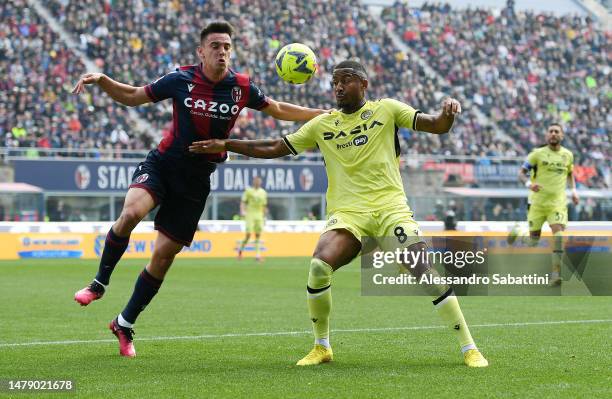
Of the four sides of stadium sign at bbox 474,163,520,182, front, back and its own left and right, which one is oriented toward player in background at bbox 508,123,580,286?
front

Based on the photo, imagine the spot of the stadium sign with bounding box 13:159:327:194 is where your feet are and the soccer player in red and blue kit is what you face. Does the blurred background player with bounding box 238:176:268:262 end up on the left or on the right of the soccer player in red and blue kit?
left

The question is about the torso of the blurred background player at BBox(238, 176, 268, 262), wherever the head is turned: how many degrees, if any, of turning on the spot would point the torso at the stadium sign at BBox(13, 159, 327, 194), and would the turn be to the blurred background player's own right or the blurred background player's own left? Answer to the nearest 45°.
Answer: approximately 135° to the blurred background player's own right

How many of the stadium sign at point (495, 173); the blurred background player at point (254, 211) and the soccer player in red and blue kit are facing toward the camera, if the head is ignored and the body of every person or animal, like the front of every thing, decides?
3

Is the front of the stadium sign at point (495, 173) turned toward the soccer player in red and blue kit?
yes

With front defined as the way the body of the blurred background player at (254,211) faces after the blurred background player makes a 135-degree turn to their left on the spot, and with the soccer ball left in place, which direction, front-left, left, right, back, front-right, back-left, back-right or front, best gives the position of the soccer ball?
back-right

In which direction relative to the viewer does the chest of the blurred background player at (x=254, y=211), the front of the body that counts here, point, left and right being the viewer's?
facing the viewer

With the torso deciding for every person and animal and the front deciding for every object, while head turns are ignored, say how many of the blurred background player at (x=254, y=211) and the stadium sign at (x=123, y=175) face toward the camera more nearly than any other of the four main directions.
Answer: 2

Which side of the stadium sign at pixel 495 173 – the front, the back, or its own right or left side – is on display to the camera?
front

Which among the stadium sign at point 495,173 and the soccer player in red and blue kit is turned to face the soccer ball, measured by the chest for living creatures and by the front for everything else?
the stadium sign

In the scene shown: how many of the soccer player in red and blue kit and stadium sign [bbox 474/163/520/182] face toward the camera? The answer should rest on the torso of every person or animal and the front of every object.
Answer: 2

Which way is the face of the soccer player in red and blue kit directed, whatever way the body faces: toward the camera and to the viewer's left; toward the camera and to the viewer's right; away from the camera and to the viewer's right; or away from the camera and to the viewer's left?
toward the camera and to the viewer's right

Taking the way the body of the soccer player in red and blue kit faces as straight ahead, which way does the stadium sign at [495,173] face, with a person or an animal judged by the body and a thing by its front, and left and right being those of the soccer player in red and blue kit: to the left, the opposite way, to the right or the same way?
the same way

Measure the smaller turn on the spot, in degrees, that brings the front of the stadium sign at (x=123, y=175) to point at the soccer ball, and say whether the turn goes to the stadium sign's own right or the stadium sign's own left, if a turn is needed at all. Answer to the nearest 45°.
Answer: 0° — it already faces it

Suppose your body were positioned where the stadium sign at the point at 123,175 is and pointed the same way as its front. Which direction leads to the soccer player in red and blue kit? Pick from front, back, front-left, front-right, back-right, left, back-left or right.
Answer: front
